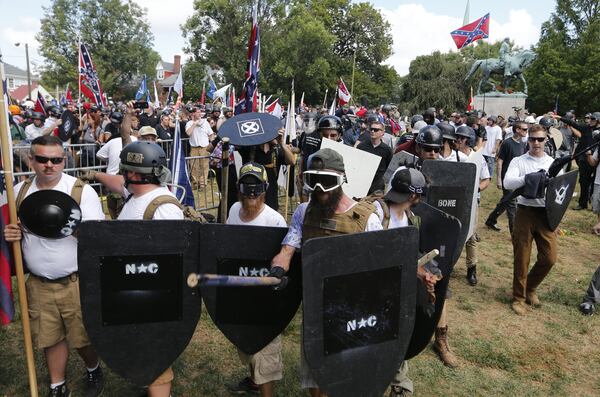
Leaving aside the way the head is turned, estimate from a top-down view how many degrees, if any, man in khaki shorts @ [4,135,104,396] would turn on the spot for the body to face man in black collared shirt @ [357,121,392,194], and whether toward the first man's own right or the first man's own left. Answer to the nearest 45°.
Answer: approximately 90° to the first man's own left

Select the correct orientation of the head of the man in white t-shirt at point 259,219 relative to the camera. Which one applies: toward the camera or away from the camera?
toward the camera

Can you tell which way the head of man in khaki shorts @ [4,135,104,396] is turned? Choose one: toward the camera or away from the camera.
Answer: toward the camera

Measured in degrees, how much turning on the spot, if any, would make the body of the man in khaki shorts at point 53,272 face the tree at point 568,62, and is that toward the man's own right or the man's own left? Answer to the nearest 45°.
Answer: approximately 135° to the man's own left

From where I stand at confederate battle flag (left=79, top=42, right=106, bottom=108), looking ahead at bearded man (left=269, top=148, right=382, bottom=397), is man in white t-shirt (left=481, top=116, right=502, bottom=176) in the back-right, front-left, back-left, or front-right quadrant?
front-left

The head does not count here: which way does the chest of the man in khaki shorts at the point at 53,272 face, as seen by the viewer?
toward the camera

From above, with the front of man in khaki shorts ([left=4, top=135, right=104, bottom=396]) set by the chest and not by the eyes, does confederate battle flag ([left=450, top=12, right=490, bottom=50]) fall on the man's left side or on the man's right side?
on the man's left side
